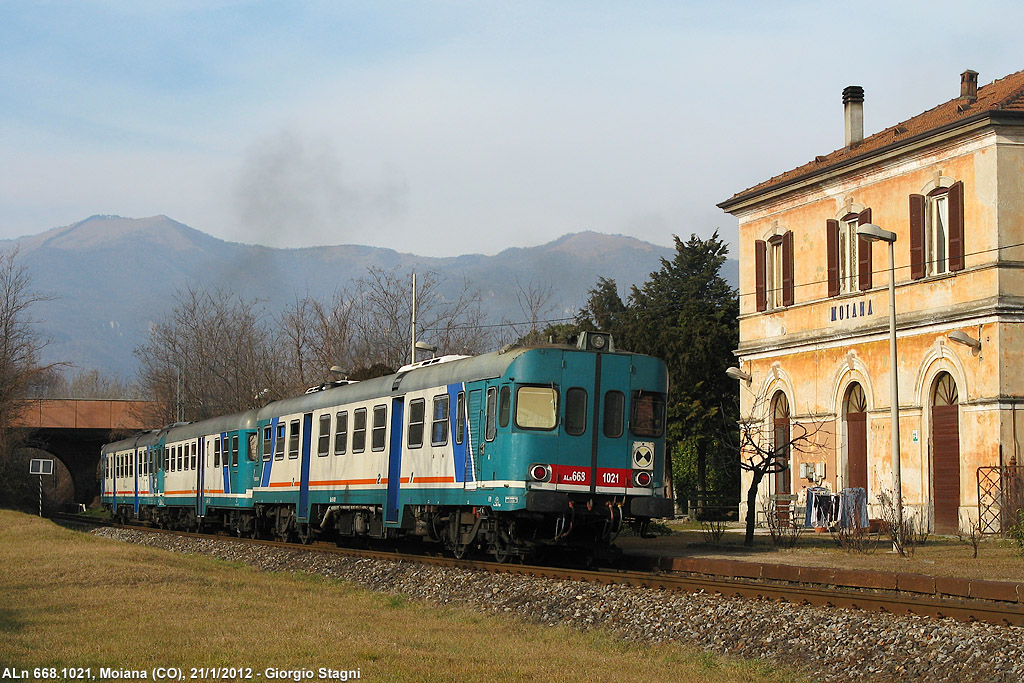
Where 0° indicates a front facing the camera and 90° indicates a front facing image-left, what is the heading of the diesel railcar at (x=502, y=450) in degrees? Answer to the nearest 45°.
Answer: approximately 315°

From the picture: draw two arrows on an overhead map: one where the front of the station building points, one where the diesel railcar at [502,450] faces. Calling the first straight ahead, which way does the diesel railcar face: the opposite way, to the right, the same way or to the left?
to the left

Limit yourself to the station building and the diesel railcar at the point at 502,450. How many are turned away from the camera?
0

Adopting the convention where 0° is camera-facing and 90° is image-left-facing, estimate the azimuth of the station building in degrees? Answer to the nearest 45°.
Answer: approximately 45°

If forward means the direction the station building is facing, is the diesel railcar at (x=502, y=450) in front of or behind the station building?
in front

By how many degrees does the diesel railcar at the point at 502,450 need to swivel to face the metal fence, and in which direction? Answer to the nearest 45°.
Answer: approximately 90° to its left

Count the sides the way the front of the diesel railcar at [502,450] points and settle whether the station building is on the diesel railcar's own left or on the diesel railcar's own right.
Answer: on the diesel railcar's own left
